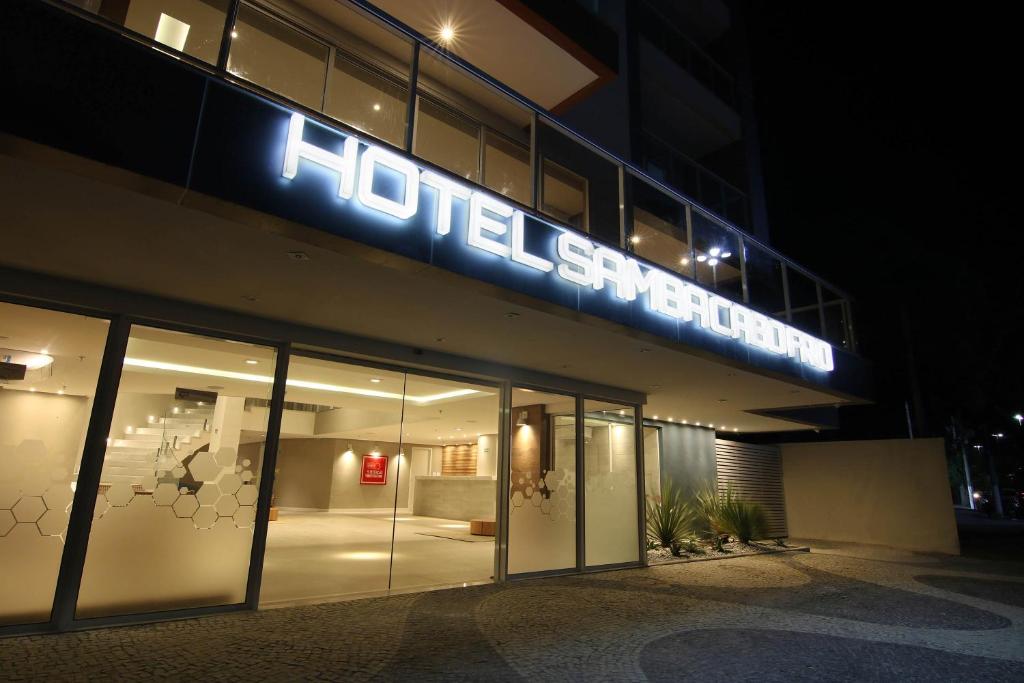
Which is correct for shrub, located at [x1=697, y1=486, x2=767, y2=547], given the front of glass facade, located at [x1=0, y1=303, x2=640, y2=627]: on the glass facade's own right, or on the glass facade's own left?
on the glass facade's own left

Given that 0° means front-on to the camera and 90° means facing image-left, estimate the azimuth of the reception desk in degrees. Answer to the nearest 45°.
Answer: approximately 0°

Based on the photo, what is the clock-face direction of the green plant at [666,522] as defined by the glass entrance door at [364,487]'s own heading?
The green plant is roughly at 10 o'clock from the glass entrance door.

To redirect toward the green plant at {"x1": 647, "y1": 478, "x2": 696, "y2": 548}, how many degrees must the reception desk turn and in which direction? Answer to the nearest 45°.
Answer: approximately 45° to its left

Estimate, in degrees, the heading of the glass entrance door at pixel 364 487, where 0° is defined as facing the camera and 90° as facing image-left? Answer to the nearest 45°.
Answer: approximately 315°

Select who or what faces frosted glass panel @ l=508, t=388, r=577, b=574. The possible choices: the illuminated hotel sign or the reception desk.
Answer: the reception desk

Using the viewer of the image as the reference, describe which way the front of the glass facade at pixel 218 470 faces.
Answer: facing the viewer and to the right of the viewer

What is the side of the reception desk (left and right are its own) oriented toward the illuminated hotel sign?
front

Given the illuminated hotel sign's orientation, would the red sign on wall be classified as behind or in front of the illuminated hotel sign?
behind

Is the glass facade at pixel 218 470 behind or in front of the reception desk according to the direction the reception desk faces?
in front
